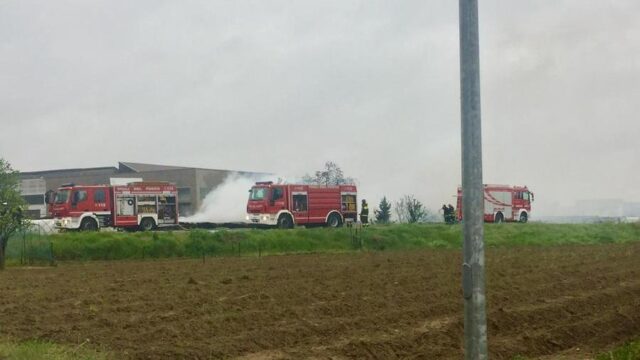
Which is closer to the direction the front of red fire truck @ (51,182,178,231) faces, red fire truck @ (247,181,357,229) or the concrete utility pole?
the concrete utility pole

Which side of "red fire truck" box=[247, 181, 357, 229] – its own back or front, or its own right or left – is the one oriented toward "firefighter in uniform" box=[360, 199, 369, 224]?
back

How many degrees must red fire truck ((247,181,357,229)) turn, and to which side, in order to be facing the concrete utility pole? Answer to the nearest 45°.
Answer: approximately 45° to its left

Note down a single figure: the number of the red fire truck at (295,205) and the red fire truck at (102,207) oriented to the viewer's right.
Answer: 0

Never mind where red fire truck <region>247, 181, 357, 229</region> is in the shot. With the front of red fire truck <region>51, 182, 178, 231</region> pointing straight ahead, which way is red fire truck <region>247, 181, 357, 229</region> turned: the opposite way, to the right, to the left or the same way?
the same way

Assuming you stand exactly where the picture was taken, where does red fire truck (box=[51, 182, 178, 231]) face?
facing the viewer and to the left of the viewer

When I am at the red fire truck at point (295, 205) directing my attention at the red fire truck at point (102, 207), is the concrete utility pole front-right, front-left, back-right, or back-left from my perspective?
front-left

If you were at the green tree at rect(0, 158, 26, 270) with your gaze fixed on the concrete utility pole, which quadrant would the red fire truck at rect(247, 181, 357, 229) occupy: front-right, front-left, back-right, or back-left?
back-left

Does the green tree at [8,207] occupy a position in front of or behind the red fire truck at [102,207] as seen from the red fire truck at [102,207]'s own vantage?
in front

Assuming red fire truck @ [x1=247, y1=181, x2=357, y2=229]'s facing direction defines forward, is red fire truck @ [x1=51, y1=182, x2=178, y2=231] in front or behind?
in front
